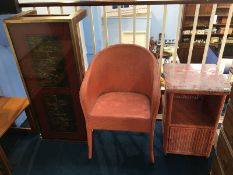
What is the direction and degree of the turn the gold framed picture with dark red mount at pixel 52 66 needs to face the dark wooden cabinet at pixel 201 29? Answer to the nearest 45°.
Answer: approximately 135° to its left

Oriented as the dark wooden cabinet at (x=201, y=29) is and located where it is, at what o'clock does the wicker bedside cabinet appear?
The wicker bedside cabinet is roughly at 12 o'clock from the dark wooden cabinet.

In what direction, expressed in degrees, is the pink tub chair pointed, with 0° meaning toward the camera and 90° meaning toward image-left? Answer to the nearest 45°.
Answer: approximately 0°

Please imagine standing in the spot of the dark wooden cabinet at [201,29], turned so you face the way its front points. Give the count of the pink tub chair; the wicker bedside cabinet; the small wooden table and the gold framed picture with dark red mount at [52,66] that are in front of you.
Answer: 4

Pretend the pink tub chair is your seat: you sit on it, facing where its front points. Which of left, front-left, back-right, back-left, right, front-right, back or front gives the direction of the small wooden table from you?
right

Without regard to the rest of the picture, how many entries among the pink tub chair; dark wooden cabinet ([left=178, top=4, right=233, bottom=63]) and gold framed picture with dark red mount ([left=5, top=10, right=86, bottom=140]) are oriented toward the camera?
3

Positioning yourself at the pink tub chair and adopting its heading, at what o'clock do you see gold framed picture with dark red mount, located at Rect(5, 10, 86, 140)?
The gold framed picture with dark red mount is roughly at 3 o'clock from the pink tub chair.

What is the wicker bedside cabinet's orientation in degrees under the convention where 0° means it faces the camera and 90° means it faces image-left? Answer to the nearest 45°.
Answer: approximately 0°

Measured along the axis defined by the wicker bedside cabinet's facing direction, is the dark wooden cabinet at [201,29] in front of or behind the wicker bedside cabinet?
behind
